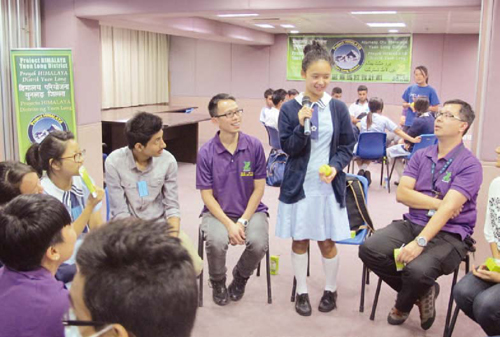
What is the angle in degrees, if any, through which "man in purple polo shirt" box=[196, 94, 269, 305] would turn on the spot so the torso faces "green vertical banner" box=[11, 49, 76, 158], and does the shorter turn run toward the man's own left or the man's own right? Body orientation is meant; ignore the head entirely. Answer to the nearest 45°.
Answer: approximately 135° to the man's own right

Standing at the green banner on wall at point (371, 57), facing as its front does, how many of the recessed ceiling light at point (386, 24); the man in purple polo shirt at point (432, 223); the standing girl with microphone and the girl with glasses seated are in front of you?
4

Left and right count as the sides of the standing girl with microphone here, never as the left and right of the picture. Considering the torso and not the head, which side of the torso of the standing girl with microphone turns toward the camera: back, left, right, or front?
front

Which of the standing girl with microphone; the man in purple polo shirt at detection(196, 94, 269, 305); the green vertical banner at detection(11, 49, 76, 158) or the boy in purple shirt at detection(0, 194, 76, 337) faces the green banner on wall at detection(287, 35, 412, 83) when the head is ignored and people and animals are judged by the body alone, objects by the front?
the boy in purple shirt

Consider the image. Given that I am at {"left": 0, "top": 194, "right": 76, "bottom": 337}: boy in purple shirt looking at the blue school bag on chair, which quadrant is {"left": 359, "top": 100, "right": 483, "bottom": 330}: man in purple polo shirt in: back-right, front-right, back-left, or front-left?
front-right

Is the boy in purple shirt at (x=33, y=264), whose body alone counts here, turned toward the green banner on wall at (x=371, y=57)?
yes

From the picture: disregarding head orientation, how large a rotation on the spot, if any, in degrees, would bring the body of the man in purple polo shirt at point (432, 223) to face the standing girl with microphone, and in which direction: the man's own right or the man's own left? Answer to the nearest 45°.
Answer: approximately 45° to the man's own right

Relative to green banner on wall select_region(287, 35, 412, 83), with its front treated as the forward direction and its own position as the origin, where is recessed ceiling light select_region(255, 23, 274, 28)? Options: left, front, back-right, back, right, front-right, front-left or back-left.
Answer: front-right

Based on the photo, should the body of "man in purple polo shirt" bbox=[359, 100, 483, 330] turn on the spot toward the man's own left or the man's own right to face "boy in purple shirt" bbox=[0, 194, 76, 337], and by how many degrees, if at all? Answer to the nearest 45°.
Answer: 0° — they already face them

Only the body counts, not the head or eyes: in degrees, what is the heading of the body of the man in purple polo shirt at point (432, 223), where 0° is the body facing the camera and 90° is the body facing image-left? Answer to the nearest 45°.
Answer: approximately 45°

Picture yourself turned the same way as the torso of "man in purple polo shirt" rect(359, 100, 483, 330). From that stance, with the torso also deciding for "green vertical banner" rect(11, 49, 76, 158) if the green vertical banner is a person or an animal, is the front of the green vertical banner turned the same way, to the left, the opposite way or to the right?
to the left

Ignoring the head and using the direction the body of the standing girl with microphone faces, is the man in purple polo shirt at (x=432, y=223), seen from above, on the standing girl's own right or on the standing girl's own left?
on the standing girl's own left

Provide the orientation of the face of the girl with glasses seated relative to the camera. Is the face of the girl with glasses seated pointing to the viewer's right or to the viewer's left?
to the viewer's right

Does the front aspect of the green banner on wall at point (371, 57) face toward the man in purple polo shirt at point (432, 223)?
yes

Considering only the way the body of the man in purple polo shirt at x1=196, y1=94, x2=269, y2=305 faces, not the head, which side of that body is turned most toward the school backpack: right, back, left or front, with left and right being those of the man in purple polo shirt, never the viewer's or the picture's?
left

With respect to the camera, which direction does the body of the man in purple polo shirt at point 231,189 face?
toward the camera

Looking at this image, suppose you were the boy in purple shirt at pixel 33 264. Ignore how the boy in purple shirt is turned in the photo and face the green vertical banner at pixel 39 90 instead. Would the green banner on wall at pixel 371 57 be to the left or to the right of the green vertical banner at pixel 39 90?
right

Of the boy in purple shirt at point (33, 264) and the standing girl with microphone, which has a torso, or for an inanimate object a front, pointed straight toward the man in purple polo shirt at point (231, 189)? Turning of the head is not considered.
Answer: the boy in purple shirt
